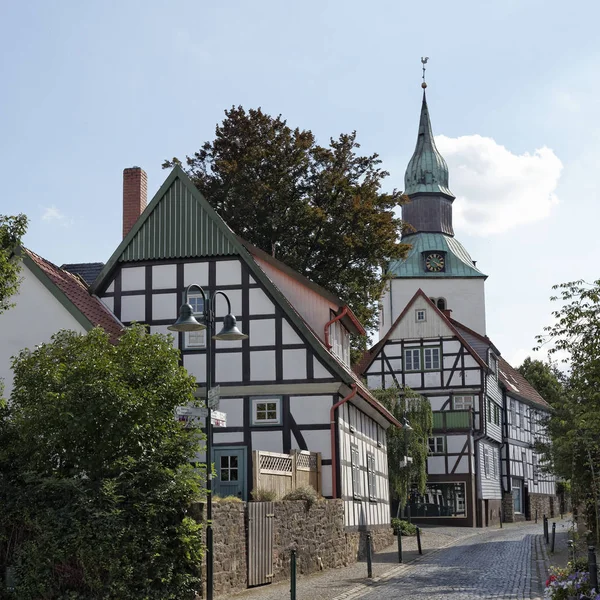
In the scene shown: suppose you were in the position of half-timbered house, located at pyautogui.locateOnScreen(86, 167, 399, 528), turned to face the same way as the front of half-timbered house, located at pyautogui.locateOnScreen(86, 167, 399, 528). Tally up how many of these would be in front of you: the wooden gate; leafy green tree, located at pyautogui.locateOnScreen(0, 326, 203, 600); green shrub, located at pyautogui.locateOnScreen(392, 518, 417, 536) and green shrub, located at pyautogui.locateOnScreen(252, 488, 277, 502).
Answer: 3

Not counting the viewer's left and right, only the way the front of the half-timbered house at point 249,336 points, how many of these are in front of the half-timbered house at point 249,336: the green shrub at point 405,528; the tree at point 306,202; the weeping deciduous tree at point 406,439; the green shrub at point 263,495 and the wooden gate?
2

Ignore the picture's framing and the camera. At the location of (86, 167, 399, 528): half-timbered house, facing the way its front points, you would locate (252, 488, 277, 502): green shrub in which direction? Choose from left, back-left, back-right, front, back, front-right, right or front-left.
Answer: front

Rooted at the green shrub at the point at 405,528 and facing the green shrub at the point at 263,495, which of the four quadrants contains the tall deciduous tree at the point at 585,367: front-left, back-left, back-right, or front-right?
front-left

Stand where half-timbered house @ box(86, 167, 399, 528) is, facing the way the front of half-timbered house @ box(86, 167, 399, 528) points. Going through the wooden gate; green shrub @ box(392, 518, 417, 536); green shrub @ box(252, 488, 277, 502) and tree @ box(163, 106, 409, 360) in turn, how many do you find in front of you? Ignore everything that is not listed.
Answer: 2

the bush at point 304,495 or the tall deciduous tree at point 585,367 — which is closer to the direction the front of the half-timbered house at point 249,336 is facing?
the bush

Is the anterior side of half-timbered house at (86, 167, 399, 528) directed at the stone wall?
yes

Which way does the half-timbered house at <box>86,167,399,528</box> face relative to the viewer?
toward the camera

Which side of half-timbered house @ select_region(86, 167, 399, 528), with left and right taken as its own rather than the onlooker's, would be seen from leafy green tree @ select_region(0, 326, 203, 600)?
front

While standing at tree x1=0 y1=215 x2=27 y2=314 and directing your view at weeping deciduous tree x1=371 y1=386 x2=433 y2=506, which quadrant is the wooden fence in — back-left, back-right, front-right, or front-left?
front-right

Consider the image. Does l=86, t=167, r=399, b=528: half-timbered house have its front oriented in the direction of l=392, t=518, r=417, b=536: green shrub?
no

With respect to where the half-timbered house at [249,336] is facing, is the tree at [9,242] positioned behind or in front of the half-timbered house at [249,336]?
in front

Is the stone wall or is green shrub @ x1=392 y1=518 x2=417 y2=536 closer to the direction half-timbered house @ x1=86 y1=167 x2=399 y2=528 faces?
the stone wall

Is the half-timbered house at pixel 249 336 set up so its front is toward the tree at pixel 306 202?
no
